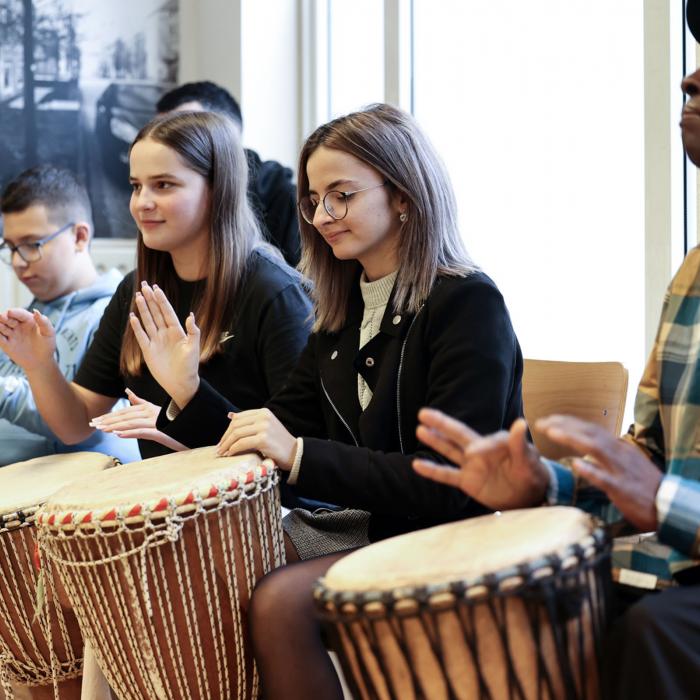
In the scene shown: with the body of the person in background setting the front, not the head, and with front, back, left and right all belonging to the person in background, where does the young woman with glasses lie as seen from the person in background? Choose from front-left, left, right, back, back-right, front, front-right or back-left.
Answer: front-left

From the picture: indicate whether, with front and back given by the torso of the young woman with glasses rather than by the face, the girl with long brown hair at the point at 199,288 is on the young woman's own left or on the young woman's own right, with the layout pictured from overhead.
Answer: on the young woman's own right

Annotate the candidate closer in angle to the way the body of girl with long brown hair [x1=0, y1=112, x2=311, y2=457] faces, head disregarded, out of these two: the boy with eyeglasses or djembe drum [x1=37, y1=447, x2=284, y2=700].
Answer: the djembe drum

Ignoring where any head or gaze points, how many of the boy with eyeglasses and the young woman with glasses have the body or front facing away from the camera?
0

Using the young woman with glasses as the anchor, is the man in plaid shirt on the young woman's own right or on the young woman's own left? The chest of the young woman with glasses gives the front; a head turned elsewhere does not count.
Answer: on the young woman's own left
